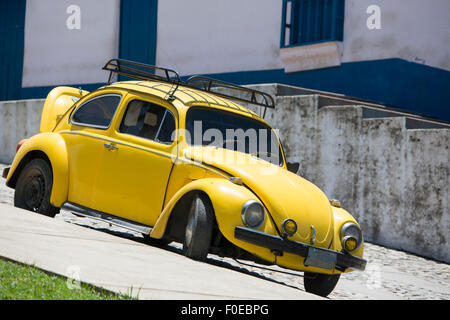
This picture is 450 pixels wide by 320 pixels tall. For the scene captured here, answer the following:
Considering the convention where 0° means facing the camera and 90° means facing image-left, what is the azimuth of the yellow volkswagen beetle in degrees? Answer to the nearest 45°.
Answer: approximately 315°
